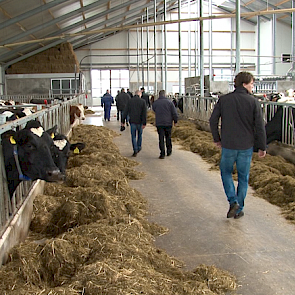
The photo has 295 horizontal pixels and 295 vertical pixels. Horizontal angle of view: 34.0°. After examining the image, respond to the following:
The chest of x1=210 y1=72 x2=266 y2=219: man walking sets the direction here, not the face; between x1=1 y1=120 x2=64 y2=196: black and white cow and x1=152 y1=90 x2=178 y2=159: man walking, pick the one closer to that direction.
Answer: the man walking

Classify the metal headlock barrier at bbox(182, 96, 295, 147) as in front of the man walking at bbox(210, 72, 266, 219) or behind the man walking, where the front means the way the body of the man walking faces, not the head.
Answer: in front

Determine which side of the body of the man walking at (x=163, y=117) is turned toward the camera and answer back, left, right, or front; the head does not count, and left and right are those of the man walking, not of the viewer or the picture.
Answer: back

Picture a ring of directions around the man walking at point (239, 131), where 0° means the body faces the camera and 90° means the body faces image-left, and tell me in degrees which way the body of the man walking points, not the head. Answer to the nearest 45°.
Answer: approximately 180°

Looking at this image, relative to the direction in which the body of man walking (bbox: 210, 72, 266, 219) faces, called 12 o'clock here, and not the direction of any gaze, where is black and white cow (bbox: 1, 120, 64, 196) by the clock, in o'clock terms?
The black and white cow is roughly at 8 o'clock from the man walking.

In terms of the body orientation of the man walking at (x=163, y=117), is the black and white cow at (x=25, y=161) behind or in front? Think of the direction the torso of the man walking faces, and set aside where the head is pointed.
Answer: behind

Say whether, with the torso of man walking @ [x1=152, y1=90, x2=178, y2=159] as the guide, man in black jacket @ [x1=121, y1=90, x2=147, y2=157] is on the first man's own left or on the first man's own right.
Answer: on the first man's own left

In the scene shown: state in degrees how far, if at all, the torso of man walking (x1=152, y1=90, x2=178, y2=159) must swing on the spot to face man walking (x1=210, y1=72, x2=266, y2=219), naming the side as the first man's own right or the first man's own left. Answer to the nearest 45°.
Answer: approximately 180°

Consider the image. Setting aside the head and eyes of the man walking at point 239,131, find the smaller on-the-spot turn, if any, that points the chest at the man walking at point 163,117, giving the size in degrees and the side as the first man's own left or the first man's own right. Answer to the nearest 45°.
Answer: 0° — they already face them

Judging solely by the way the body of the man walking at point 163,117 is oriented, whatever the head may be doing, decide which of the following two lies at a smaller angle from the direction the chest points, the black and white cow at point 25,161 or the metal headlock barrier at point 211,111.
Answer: the metal headlock barrier

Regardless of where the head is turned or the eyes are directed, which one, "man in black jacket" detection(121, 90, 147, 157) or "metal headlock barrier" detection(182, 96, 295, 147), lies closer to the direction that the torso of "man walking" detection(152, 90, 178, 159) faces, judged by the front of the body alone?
the metal headlock barrier

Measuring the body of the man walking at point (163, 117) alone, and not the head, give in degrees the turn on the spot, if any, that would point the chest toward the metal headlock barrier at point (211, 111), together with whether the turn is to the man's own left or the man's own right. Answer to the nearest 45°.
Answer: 0° — they already face it

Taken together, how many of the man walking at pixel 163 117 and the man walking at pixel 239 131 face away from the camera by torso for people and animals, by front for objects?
2
